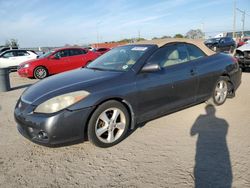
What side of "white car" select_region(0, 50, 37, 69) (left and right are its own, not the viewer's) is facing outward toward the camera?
left

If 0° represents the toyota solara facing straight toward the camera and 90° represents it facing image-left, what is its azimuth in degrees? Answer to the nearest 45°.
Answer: approximately 45°

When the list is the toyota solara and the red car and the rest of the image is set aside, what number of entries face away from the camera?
0

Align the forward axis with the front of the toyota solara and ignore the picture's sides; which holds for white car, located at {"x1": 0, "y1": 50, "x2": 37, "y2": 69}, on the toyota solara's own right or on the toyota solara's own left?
on the toyota solara's own right

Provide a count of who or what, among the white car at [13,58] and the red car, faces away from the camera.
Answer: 0
